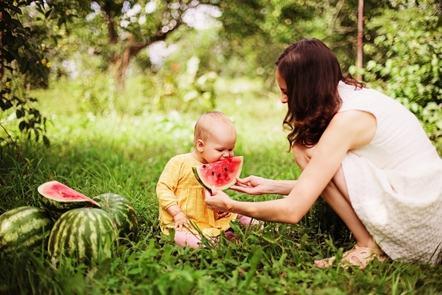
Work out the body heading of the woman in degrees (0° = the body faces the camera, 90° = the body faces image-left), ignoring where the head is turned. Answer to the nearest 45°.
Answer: approximately 90°

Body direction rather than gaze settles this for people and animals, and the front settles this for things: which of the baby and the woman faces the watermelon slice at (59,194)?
the woman

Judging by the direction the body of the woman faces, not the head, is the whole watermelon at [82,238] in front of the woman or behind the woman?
in front

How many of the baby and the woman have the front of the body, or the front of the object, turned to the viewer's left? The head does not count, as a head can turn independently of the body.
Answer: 1

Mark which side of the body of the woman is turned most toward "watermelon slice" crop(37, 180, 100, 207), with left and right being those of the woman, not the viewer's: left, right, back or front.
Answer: front

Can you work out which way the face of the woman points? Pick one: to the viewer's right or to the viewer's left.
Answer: to the viewer's left

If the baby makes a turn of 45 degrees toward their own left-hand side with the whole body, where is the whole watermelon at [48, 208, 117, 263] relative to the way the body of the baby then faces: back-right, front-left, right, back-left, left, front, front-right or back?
back-right

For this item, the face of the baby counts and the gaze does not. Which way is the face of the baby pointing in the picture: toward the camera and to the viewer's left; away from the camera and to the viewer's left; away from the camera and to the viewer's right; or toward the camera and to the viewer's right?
toward the camera and to the viewer's right

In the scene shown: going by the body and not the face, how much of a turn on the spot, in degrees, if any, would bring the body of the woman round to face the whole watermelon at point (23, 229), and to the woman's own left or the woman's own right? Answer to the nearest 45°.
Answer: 0° — they already face it

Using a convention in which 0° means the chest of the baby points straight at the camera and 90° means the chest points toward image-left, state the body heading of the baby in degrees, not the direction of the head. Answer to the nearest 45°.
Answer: approximately 315°
